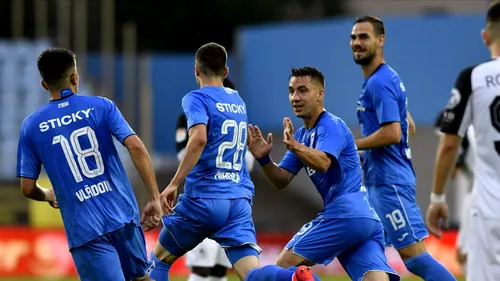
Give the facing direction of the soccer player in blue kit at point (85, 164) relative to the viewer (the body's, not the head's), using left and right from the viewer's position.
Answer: facing away from the viewer

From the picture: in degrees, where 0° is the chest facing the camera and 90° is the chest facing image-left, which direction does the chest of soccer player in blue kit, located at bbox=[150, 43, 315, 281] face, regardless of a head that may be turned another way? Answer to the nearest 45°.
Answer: approximately 135°

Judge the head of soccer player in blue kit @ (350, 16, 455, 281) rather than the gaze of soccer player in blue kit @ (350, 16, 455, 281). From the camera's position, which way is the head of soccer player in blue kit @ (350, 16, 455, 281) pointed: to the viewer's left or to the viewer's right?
to the viewer's left

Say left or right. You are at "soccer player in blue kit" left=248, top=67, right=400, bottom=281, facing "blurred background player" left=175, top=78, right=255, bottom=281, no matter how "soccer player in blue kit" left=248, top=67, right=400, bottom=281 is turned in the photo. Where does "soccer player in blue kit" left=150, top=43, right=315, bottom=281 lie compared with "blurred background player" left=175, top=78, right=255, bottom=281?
left
